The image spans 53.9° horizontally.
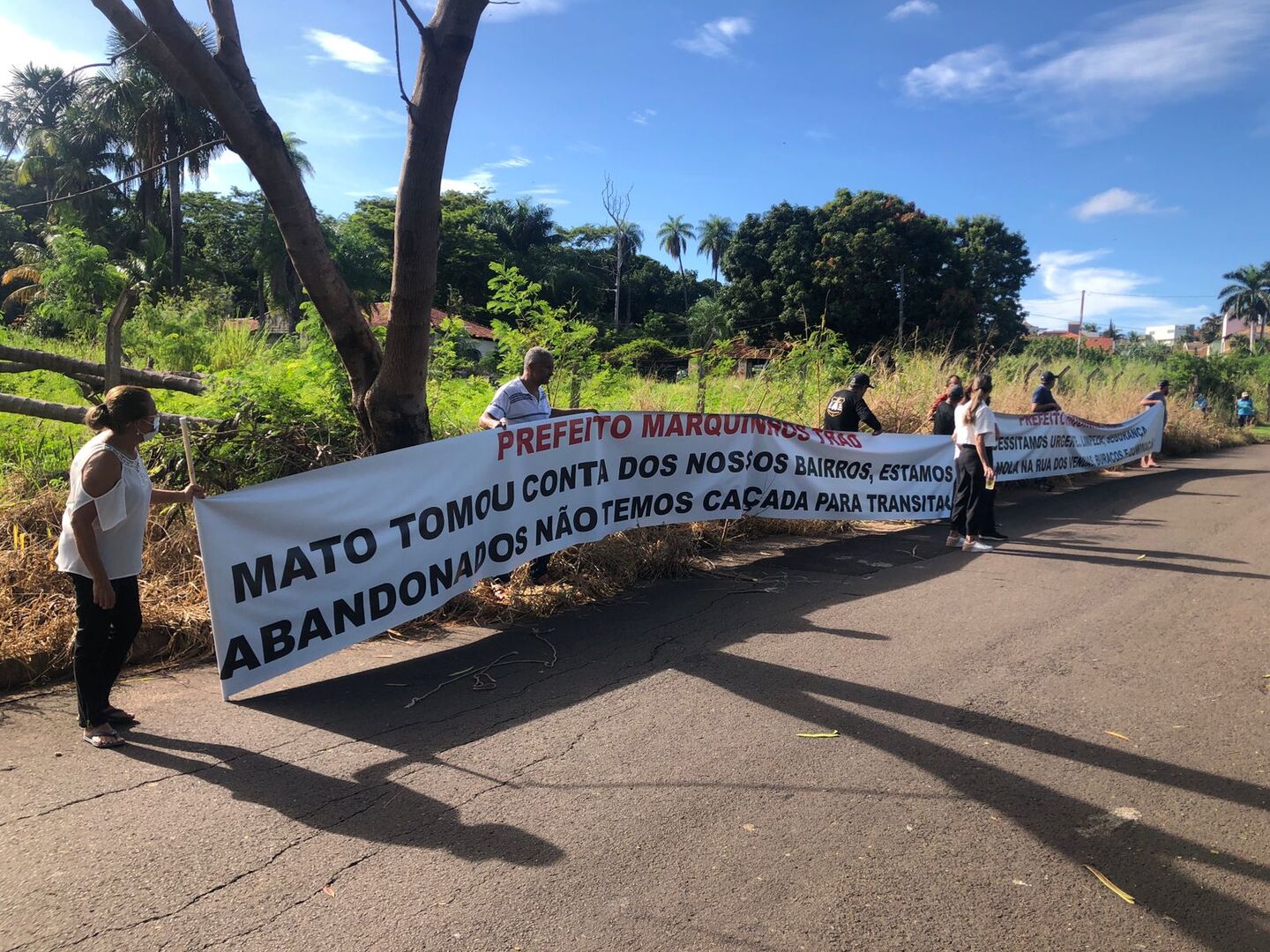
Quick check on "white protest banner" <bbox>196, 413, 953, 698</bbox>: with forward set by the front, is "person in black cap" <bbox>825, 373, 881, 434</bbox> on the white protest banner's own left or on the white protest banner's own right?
on the white protest banner's own left

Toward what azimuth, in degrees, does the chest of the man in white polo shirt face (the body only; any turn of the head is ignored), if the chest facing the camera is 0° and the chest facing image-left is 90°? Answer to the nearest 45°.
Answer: approximately 315°

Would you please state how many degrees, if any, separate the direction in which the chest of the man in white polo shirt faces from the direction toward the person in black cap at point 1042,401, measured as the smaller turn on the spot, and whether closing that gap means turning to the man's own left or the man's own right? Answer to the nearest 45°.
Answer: approximately 90° to the man's own left

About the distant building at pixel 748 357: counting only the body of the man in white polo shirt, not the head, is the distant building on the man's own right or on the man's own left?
on the man's own left

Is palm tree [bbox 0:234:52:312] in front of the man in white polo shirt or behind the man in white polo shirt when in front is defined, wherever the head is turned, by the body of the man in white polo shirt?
behind

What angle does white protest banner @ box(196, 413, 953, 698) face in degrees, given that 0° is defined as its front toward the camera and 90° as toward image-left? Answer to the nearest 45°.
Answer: approximately 315°

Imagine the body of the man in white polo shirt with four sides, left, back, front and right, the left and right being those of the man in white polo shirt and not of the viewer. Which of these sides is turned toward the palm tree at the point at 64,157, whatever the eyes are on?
back

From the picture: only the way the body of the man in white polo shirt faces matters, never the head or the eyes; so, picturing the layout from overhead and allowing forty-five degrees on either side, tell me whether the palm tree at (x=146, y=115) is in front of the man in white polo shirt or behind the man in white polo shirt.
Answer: behind

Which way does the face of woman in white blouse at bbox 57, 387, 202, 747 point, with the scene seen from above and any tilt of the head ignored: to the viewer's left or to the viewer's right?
to the viewer's right
